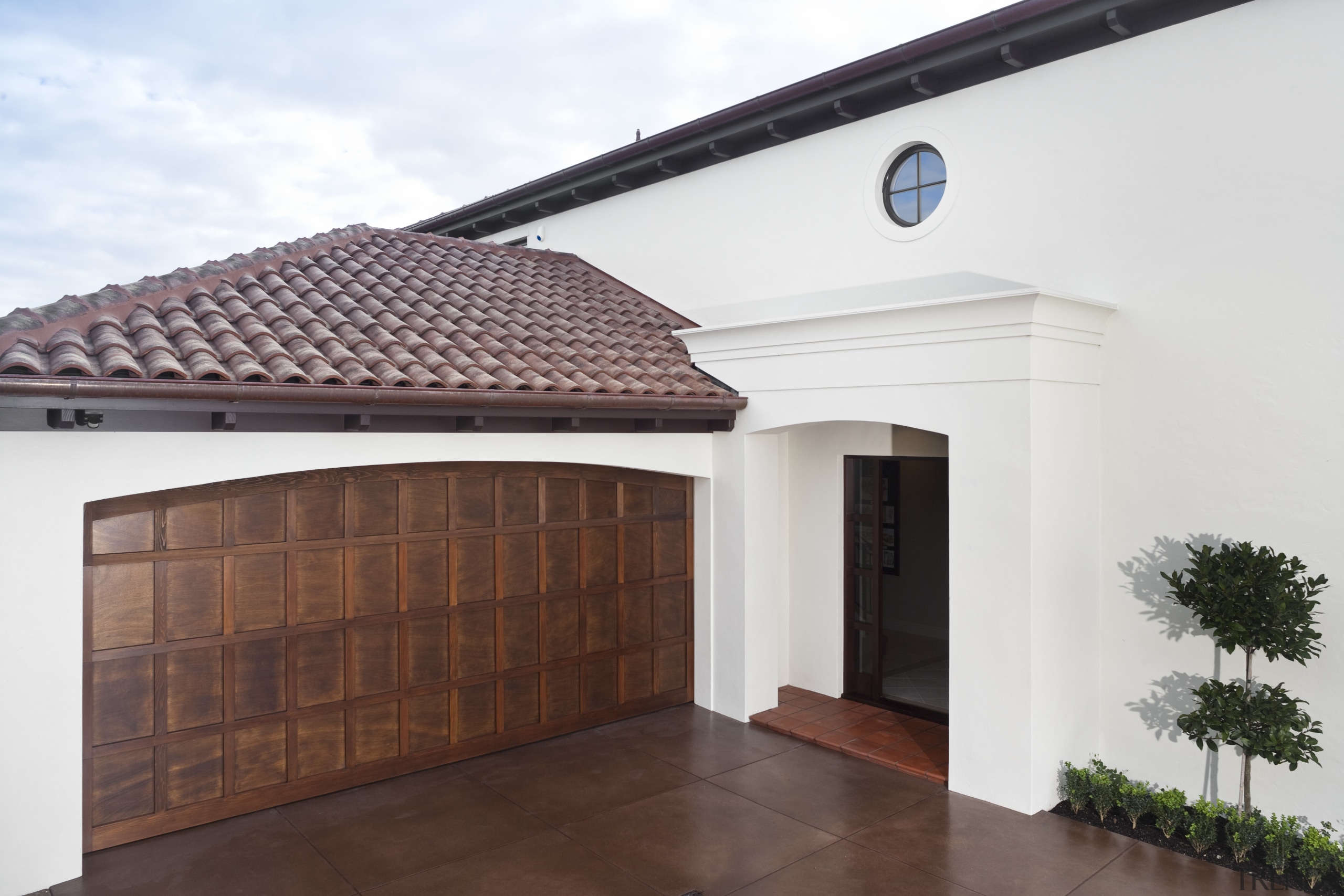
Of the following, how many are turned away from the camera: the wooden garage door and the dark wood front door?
0

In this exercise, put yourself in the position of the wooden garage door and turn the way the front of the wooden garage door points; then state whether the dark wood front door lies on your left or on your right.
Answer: on your left

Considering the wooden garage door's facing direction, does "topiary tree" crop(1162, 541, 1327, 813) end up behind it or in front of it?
in front

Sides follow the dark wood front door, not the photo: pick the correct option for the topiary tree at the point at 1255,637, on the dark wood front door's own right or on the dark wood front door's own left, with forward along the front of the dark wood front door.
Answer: on the dark wood front door's own left

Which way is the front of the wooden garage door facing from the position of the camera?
facing the viewer and to the right of the viewer

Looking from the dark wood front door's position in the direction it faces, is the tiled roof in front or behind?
in front
